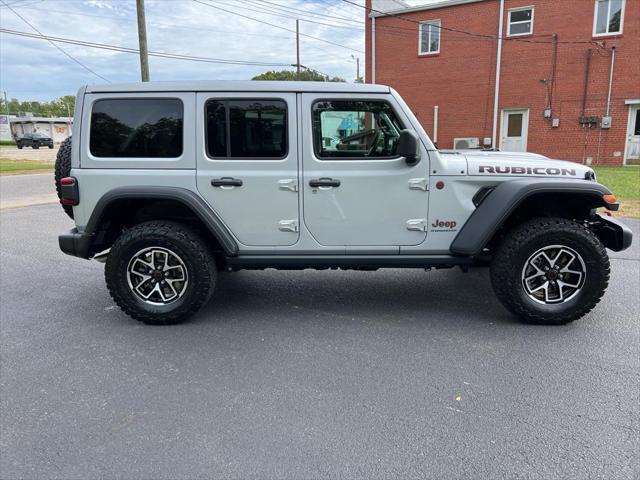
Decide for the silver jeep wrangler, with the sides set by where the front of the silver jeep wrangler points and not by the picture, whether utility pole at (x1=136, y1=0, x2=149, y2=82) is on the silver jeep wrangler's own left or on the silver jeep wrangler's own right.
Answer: on the silver jeep wrangler's own left

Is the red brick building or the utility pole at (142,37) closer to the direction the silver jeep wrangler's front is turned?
the red brick building

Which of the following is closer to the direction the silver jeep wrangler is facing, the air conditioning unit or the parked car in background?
the air conditioning unit

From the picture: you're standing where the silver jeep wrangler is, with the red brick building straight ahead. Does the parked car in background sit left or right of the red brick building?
left

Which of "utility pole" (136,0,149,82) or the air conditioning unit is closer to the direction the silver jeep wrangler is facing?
the air conditioning unit

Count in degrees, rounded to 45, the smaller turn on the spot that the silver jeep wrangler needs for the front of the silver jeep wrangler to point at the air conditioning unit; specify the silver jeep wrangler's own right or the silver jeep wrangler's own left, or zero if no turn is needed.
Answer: approximately 90° to the silver jeep wrangler's own left

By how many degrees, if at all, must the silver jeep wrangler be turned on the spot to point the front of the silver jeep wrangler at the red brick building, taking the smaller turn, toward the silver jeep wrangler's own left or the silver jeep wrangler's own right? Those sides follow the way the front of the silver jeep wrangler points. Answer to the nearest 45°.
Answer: approximately 45° to the silver jeep wrangler's own left

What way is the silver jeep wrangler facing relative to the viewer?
to the viewer's right

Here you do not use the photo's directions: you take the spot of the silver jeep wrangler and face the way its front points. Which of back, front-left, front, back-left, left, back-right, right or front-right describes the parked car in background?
back-left

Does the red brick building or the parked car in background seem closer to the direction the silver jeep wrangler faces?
the red brick building
